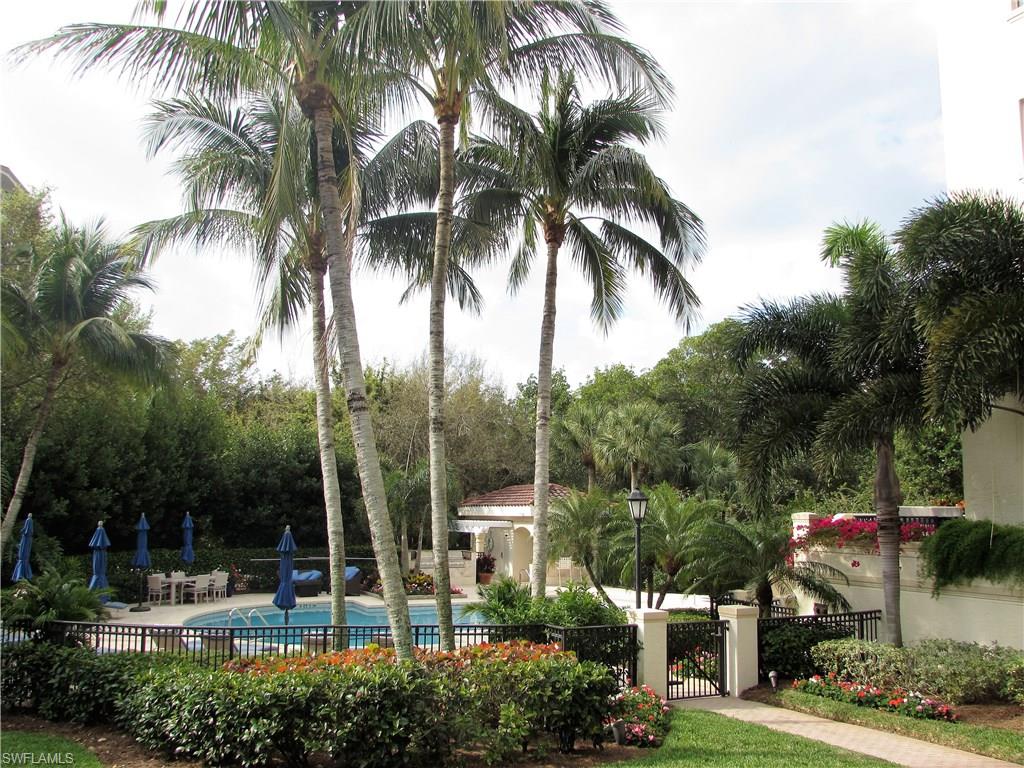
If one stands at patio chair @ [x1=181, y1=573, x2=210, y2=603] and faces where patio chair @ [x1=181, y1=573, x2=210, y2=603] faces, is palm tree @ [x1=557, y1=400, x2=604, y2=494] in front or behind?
behind

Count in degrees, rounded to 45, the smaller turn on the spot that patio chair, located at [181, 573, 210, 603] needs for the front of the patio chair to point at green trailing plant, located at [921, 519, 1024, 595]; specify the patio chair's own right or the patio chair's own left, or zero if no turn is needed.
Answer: approximately 180°

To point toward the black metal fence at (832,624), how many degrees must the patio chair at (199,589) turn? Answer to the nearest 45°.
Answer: approximately 90° to its left

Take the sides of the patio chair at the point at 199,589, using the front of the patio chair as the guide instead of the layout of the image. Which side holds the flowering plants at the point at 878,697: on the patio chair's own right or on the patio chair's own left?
on the patio chair's own left

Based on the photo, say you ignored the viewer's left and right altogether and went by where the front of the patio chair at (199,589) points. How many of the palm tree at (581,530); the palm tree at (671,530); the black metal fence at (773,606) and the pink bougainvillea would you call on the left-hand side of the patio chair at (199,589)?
0

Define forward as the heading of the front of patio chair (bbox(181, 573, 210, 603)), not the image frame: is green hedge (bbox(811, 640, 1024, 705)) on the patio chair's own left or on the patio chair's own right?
on the patio chair's own left
